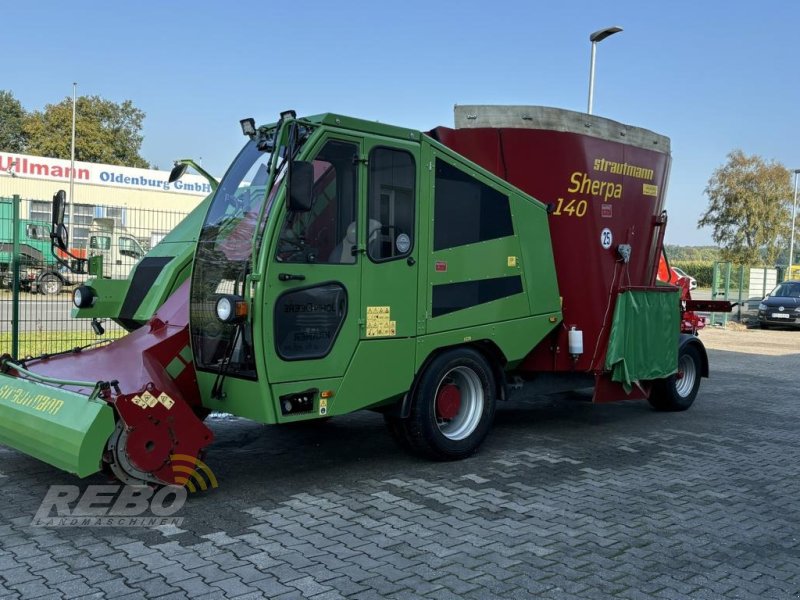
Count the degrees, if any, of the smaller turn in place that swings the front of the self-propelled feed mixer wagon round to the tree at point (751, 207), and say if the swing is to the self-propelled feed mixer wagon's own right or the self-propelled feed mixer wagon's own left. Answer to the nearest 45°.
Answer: approximately 180°

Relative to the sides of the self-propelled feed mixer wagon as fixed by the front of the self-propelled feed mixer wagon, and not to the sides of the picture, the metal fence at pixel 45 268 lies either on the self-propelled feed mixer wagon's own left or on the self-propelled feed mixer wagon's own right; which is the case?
on the self-propelled feed mixer wagon's own right

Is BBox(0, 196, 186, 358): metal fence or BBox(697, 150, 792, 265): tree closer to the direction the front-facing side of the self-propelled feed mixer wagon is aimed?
the metal fence

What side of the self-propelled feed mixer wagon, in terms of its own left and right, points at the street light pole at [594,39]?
back

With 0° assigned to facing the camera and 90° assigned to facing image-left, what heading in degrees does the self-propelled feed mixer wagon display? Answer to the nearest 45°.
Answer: approximately 45°

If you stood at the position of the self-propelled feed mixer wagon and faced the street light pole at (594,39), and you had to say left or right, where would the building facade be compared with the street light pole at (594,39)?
left

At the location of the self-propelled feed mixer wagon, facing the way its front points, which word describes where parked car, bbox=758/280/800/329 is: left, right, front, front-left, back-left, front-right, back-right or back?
back
